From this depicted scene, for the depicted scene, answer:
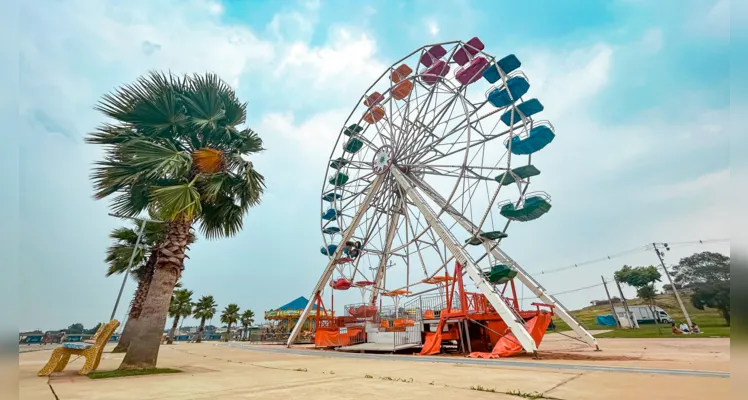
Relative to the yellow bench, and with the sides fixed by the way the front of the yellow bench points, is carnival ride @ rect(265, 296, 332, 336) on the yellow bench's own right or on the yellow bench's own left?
on the yellow bench's own right

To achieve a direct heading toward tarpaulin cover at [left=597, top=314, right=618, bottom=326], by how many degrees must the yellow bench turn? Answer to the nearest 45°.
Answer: approximately 180°

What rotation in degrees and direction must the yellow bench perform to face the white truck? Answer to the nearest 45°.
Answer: approximately 180°

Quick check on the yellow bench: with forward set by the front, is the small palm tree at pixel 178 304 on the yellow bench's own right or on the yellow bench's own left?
on the yellow bench's own right

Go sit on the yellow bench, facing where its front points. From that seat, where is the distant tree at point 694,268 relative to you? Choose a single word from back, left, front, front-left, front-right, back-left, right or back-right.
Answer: back

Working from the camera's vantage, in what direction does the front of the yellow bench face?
facing to the left of the viewer

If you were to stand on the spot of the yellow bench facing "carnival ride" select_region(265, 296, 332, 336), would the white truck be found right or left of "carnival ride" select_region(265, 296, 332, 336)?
right
